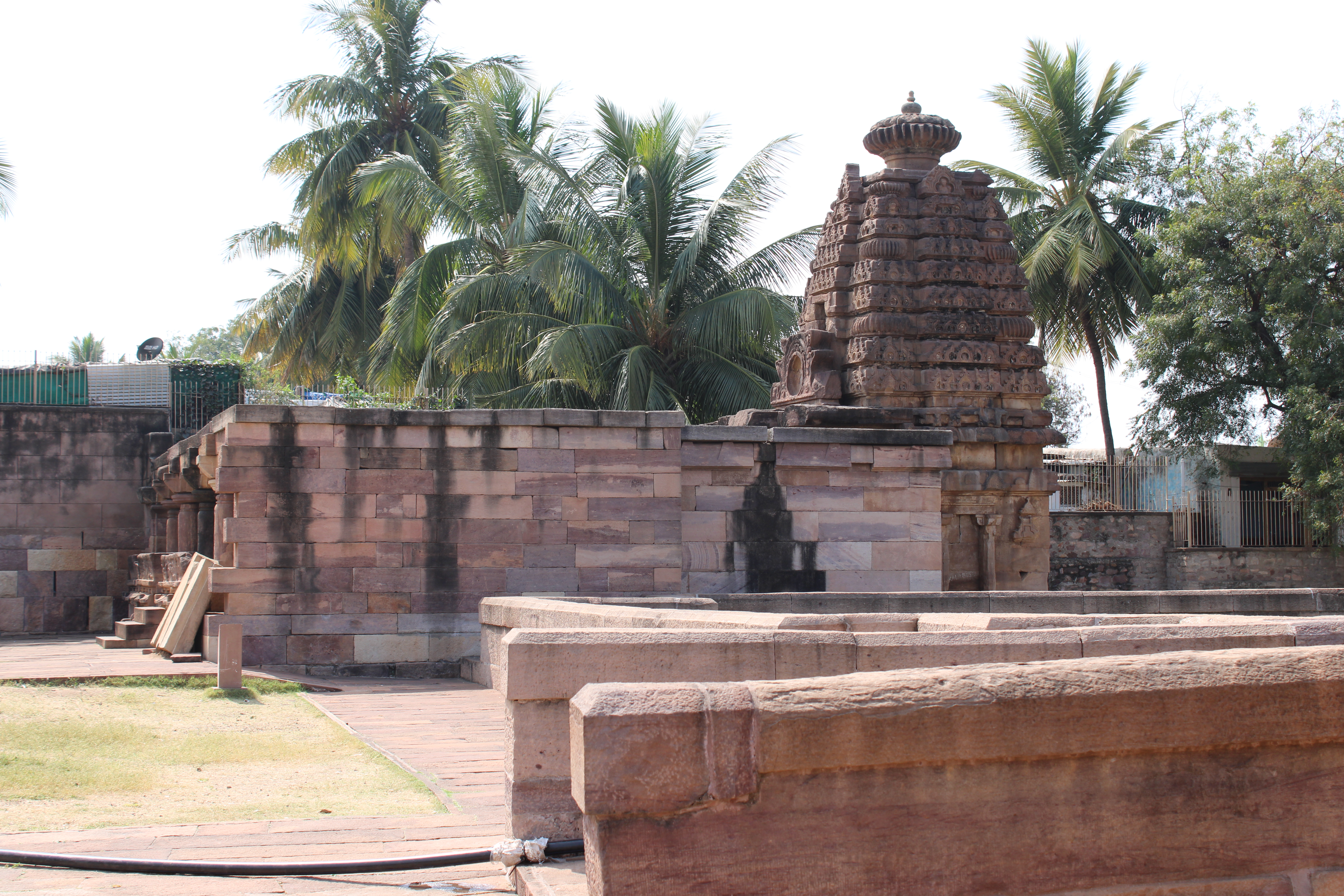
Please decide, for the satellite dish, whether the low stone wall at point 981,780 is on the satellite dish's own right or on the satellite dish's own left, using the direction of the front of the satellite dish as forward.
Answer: on the satellite dish's own left

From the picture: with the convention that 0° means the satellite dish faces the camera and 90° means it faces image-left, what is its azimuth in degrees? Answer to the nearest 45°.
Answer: approximately 45°

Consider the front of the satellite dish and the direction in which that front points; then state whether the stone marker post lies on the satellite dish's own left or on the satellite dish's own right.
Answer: on the satellite dish's own left

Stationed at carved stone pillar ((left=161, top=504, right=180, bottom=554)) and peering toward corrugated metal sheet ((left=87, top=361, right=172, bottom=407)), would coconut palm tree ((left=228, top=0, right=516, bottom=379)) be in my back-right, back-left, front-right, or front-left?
front-right

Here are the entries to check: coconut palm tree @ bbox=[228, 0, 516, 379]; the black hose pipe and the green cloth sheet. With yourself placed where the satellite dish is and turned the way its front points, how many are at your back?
1

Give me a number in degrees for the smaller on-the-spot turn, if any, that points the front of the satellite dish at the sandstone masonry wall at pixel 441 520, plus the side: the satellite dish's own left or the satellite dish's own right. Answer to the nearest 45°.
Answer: approximately 45° to the satellite dish's own left

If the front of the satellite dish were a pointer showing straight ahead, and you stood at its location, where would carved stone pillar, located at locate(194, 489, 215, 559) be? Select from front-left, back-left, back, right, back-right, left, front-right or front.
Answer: front-left
